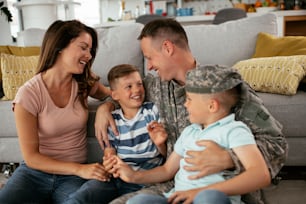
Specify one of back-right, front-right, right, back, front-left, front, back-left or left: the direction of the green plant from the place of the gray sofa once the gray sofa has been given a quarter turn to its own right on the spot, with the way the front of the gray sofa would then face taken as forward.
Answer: front-right

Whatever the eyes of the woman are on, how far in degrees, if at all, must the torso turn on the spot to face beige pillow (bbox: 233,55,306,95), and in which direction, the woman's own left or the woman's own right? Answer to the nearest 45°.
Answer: approximately 45° to the woman's own left

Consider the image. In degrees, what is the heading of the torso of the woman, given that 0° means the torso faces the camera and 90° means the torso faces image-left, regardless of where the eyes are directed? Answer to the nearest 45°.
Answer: approximately 315°

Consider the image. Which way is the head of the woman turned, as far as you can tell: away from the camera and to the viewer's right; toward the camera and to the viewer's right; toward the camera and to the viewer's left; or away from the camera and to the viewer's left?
toward the camera and to the viewer's right

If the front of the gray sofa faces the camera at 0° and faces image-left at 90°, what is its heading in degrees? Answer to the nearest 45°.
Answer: approximately 0°
